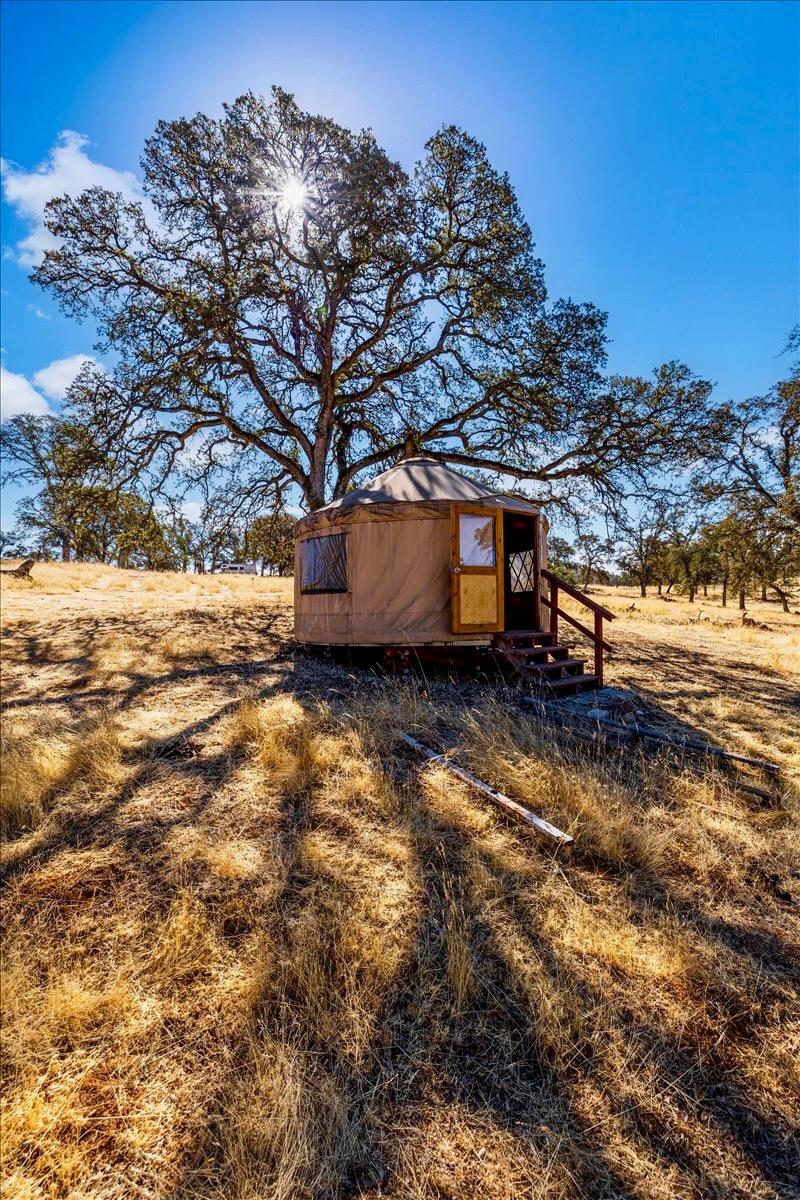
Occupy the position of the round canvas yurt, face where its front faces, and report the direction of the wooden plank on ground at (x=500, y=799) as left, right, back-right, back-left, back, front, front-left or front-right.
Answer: front-right

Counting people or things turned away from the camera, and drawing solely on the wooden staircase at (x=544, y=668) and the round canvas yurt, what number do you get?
0

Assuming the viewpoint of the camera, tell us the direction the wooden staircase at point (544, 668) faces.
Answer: facing the viewer and to the right of the viewer

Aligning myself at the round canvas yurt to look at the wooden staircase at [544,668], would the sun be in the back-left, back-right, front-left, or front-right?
back-left

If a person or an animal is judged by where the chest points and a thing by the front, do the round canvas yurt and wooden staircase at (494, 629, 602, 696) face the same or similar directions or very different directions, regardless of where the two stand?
same or similar directions

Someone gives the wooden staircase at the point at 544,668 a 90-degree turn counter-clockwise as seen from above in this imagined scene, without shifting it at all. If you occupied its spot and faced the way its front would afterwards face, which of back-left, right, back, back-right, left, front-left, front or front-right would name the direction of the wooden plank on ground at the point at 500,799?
back-right

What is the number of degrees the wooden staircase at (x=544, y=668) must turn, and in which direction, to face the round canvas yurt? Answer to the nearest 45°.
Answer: approximately 135° to its right
